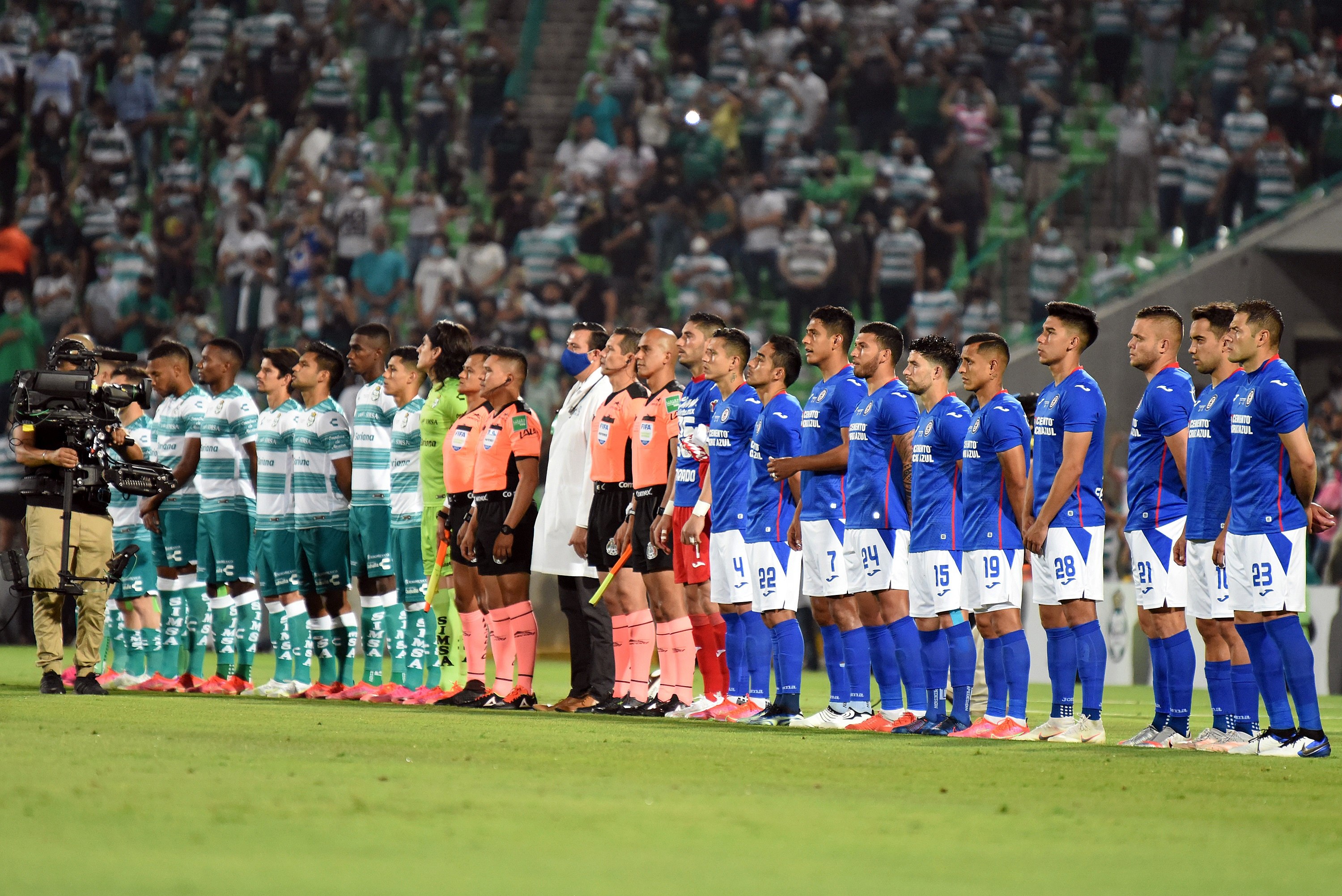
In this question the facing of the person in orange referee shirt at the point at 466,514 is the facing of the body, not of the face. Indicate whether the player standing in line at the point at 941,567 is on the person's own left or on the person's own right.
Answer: on the person's own left

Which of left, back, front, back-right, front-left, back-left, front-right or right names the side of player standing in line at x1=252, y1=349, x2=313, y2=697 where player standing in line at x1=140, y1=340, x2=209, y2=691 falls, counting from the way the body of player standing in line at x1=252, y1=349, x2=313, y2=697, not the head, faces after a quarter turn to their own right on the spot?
front

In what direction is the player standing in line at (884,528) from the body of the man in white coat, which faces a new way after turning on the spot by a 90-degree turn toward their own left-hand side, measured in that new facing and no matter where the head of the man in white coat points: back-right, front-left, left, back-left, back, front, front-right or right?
front-left

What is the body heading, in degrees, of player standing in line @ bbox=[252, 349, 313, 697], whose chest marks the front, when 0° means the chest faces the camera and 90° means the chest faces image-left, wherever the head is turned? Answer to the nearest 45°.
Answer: approximately 45°

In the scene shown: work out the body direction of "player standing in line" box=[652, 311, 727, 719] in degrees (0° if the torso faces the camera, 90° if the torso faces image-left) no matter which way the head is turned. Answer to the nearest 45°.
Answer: approximately 45°

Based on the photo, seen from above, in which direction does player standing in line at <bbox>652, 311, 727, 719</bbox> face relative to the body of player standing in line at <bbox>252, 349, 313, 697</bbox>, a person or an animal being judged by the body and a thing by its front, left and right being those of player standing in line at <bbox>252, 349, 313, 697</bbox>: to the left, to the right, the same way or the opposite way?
the same way

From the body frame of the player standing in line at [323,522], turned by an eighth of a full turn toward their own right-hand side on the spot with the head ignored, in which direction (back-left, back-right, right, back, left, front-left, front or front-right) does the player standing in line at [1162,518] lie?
back-left

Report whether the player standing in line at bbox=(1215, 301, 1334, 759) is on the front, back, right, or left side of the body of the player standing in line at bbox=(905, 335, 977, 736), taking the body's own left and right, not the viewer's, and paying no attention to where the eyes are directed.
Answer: left

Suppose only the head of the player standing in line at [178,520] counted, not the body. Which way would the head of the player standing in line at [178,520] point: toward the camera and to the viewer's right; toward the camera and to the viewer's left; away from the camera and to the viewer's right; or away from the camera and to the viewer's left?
toward the camera and to the viewer's left

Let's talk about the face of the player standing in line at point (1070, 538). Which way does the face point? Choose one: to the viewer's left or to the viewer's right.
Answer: to the viewer's left

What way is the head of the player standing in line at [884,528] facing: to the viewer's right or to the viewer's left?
to the viewer's left

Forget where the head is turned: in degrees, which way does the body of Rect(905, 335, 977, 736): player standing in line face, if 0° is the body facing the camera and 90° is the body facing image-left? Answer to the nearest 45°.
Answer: approximately 45°

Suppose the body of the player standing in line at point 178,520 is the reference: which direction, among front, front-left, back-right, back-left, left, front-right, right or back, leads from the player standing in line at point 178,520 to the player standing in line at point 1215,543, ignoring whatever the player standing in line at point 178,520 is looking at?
left

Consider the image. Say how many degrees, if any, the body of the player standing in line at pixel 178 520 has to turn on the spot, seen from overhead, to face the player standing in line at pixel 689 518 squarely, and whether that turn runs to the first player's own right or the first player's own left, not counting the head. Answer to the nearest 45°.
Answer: approximately 90° to the first player's own left

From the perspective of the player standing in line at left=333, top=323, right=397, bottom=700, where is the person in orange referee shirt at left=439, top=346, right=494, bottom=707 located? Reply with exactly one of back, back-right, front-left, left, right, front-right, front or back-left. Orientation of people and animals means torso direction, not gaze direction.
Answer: left

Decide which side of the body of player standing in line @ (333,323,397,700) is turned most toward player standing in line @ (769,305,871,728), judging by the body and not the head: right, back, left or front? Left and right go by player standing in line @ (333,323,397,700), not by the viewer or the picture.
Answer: left
